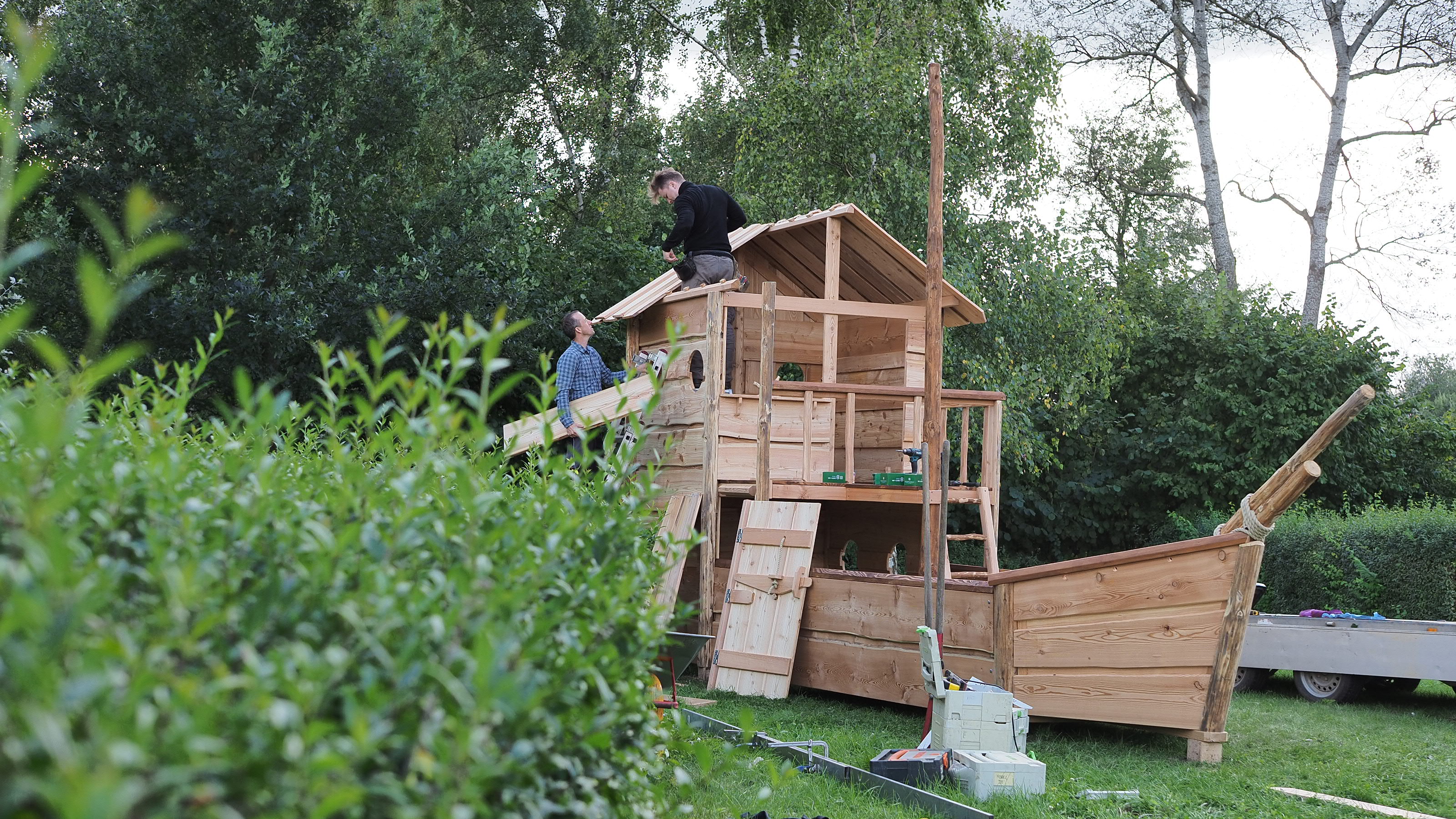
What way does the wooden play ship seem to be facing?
to the viewer's right

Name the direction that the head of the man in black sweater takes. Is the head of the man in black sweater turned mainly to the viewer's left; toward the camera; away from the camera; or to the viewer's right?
to the viewer's left

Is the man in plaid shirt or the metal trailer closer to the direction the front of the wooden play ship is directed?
the metal trailer

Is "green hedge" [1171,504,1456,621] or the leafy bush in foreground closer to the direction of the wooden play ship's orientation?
the green hedge

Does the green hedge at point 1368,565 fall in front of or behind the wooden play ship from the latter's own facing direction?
in front

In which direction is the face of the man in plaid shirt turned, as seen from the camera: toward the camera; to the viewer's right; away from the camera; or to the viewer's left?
to the viewer's right

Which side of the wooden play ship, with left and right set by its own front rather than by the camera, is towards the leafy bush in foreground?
right

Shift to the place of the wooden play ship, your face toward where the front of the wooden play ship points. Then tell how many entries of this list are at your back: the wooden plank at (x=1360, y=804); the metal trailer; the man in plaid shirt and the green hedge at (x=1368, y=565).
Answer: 1

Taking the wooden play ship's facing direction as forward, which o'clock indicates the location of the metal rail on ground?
The metal rail on ground is roughly at 3 o'clock from the wooden play ship.

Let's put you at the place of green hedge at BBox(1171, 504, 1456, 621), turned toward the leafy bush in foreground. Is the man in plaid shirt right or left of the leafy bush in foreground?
right

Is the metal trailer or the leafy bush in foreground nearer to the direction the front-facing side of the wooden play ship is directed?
the metal trailer

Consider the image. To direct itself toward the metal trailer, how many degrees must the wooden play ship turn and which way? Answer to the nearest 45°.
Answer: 0° — it already faces it

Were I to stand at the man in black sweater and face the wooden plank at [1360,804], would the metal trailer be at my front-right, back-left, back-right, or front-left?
front-left

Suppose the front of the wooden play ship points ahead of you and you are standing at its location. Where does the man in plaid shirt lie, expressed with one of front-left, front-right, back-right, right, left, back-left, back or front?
back
